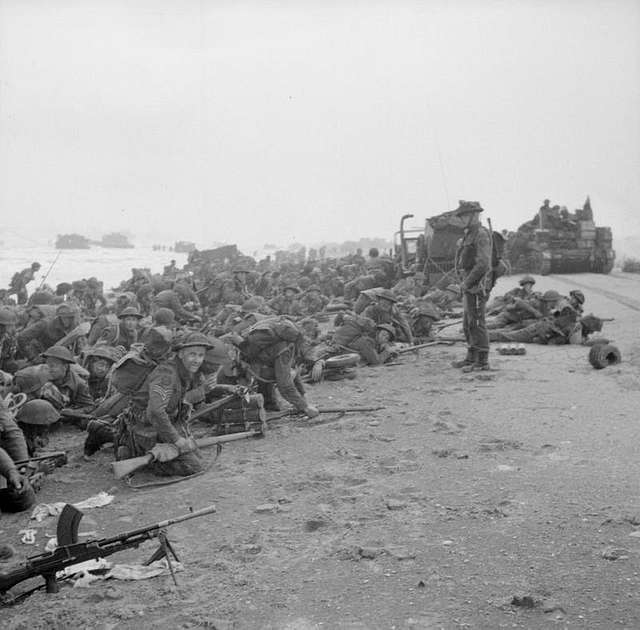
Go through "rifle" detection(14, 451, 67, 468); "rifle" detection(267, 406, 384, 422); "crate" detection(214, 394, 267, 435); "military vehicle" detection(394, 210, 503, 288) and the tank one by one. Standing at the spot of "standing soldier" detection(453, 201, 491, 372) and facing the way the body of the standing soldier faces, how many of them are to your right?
2

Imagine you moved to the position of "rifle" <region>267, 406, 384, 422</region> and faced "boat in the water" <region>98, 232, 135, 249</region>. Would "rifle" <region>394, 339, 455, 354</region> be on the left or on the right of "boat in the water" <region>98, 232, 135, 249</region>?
right

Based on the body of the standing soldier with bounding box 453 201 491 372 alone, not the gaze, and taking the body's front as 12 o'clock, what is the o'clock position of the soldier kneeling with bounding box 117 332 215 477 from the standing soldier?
The soldier kneeling is roughly at 10 o'clock from the standing soldier.

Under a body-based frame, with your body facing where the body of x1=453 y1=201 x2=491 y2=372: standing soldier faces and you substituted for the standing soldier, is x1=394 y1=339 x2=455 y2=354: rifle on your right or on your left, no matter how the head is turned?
on your right

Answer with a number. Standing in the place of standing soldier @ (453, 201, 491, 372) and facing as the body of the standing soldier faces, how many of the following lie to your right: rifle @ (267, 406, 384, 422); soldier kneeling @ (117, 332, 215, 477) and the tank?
1

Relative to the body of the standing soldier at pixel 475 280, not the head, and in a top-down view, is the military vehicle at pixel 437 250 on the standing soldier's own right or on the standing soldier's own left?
on the standing soldier's own right

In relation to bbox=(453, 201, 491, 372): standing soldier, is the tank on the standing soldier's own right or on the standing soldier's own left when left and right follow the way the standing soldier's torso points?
on the standing soldier's own right

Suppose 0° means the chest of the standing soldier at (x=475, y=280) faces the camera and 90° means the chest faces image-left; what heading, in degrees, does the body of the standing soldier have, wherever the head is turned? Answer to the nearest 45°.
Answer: approximately 90°

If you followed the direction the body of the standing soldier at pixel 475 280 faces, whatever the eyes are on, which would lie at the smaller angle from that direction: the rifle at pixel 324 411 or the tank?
the rifle

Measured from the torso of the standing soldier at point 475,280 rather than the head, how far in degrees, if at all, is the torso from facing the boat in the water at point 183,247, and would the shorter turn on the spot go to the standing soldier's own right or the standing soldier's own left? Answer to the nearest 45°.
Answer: approximately 45° to the standing soldier's own right

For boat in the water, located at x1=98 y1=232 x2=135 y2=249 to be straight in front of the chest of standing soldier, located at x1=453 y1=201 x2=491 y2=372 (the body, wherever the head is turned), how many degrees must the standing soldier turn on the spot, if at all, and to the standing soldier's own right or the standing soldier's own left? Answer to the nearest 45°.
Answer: approximately 45° to the standing soldier's own right
